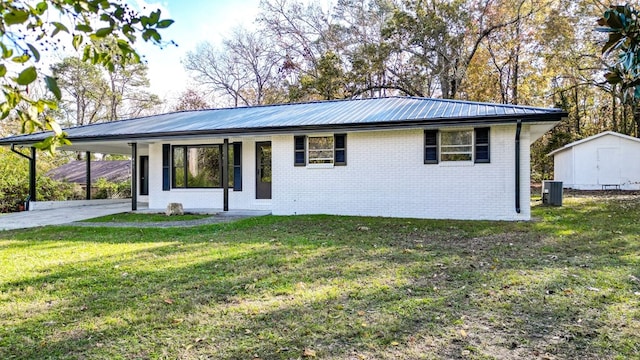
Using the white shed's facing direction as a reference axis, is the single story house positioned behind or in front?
in front

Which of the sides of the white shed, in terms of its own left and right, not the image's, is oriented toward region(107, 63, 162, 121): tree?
right

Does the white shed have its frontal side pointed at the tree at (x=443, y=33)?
no

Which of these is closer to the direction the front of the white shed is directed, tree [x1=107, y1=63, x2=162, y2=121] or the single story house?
the single story house

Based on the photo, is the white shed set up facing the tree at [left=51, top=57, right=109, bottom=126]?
no

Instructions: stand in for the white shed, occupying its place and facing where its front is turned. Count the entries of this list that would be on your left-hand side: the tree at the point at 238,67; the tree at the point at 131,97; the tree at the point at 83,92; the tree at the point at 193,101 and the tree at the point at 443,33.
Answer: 0

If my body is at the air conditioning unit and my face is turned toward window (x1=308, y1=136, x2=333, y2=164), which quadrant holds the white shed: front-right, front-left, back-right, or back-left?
back-right

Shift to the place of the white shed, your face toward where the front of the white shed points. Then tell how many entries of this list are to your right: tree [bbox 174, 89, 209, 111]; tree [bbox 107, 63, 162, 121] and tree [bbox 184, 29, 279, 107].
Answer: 3

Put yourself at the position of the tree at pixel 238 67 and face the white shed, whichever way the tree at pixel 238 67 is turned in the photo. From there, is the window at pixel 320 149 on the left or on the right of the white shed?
right

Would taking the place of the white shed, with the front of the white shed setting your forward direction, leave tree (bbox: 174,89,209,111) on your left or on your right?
on your right

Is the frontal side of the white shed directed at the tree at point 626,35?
yes

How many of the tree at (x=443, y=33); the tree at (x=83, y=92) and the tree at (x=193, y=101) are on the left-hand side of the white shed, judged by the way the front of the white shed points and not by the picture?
0

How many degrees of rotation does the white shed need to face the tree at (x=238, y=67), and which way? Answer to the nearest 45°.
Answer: approximately 90° to its right

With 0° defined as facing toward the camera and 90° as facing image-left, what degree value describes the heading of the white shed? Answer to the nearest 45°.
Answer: approximately 0°

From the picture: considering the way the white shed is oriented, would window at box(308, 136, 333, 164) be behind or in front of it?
in front
